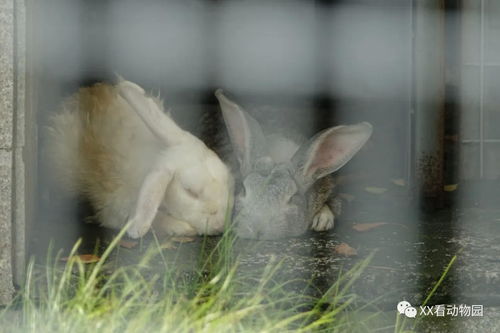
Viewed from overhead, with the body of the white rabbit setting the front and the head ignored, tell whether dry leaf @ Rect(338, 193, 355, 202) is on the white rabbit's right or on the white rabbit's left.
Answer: on the white rabbit's left

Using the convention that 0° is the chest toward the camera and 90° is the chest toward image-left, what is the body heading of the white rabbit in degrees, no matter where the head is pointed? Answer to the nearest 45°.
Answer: approximately 315°

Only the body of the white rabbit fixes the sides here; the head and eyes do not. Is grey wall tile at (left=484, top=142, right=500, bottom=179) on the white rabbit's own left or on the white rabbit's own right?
on the white rabbit's own left

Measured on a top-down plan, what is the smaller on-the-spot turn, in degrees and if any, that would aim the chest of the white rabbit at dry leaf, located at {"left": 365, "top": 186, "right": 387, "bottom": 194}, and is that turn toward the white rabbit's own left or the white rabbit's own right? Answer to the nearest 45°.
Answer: approximately 90° to the white rabbit's own left
